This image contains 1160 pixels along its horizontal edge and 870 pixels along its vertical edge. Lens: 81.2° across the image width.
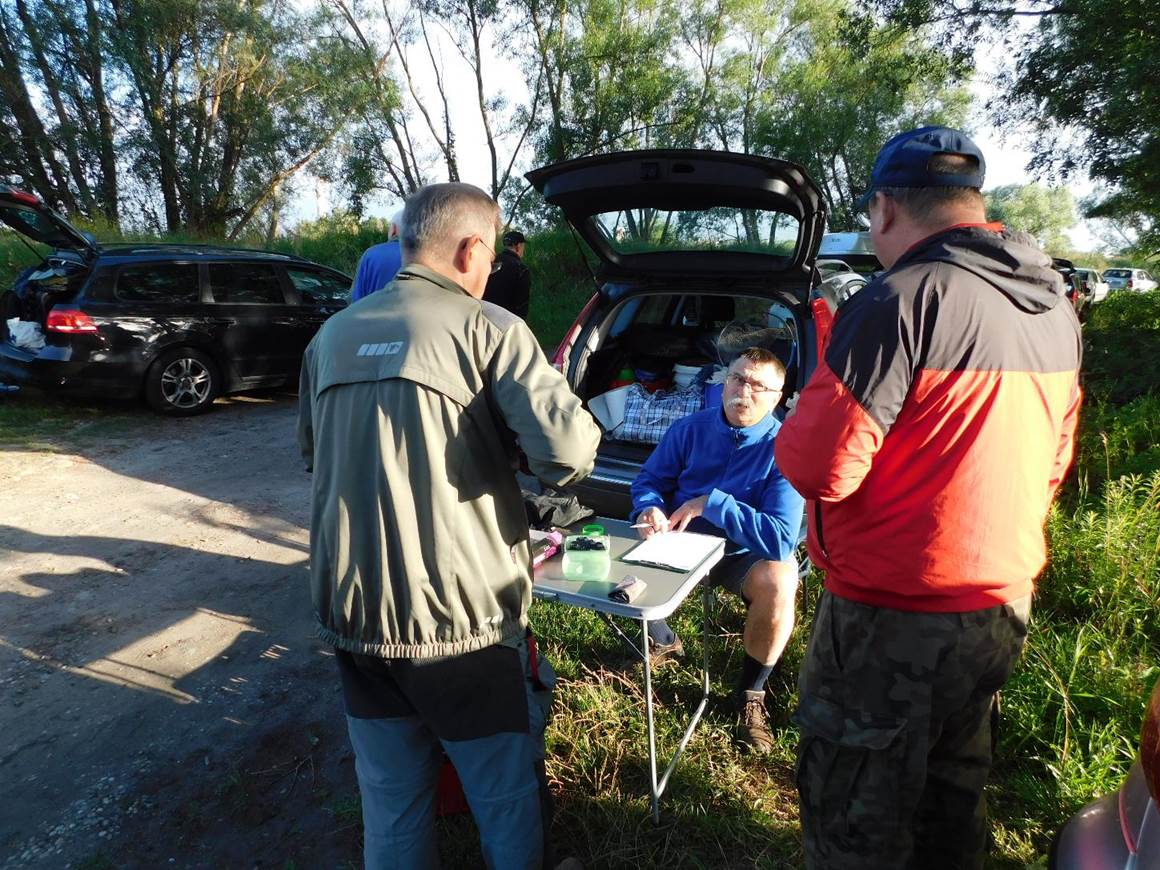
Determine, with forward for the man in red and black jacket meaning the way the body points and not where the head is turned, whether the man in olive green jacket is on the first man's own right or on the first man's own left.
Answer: on the first man's own left

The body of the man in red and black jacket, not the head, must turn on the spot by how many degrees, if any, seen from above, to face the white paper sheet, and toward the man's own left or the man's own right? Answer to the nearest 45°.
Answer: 0° — they already face it

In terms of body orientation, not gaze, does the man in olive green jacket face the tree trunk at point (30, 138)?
no

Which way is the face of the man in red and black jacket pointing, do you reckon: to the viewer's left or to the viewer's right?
to the viewer's left

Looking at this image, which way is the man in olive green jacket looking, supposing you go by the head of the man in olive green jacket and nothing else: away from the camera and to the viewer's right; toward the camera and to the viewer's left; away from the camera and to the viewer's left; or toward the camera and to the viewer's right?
away from the camera and to the viewer's right

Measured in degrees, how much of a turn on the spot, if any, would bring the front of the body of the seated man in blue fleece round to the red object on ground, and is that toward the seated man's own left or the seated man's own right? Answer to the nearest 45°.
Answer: approximately 45° to the seated man's own right

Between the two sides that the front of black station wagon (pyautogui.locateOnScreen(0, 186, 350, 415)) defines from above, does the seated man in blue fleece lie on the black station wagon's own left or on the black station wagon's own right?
on the black station wagon's own right

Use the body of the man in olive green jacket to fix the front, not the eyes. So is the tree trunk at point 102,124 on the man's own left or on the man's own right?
on the man's own left

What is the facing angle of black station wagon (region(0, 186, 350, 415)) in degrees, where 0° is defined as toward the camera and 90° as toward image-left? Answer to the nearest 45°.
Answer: approximately 225°

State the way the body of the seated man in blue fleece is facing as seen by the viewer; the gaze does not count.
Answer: toward the camera

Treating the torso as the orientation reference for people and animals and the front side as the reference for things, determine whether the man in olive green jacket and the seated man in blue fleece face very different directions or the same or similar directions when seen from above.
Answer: very different directions

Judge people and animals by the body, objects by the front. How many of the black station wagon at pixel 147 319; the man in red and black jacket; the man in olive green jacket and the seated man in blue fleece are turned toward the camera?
1

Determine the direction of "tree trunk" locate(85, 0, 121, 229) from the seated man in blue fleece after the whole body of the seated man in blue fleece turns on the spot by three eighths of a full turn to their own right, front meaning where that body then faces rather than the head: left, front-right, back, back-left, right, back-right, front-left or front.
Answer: front

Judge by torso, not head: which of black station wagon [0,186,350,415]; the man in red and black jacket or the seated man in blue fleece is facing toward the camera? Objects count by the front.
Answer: the seated man in blue fleece

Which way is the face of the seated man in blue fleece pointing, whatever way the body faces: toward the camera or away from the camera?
toward the camera

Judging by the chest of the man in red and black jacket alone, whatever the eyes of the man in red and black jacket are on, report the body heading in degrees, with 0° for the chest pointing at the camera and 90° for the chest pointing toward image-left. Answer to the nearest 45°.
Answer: approximately 135°

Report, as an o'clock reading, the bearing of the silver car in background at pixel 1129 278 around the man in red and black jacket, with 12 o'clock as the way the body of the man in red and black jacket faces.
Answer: The silver car in background is roughly at 2 o'clock from the man in red and black jacket.

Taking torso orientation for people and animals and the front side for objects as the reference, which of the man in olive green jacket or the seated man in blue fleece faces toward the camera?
the seated man in blue fleece

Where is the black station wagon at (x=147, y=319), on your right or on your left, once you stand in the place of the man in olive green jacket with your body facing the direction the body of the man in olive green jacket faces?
on your left
